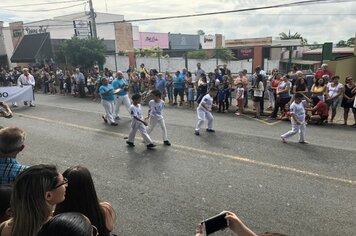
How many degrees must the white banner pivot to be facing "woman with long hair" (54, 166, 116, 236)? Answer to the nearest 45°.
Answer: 0° — it already faces them

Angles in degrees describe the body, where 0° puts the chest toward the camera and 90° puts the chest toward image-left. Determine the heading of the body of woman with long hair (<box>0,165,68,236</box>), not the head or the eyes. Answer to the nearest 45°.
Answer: approximately 225°

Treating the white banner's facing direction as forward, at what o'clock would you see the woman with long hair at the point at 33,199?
The woman with long hair is roughly at 12 o'clock from the white banner.

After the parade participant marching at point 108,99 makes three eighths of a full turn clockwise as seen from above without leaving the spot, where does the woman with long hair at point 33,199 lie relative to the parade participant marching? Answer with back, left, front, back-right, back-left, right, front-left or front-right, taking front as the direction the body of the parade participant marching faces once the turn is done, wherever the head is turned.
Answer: left

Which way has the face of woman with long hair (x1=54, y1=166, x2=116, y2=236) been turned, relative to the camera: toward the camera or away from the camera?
away from the camera

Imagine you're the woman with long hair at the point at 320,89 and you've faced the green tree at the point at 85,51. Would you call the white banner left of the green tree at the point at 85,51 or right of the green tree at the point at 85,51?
left

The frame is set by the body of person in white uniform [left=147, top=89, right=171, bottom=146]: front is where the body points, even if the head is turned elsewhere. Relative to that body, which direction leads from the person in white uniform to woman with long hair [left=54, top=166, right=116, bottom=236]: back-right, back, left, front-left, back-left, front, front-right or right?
front-right

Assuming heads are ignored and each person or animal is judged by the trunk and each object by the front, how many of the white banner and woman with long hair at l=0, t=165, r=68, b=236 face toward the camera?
1

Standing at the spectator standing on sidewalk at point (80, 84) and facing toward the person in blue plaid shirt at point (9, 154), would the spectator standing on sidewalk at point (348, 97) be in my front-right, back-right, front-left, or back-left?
front-left
